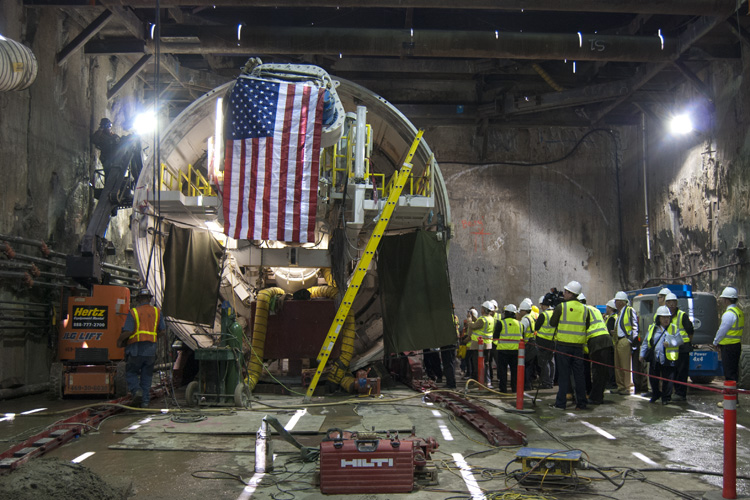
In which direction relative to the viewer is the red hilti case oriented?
toward the camera

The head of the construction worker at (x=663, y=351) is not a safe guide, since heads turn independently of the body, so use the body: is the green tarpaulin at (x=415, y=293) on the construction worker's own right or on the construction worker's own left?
on the construction worker's own right

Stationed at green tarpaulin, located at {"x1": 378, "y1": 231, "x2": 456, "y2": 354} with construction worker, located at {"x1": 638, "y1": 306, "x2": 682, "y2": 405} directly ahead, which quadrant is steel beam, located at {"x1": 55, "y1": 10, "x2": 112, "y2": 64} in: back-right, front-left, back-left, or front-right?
back-right

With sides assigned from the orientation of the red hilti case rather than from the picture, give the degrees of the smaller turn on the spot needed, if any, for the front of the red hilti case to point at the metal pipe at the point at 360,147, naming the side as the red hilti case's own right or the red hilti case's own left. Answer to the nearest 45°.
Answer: approximately 180°

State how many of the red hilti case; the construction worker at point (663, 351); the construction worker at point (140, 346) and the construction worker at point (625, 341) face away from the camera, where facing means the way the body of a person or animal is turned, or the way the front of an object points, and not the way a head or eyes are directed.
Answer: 1

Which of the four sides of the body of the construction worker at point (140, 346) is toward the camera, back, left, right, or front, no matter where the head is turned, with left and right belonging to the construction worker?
back

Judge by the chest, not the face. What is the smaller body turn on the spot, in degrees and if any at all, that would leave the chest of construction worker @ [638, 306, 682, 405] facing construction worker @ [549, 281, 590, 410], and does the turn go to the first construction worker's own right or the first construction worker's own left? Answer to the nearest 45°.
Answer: approximately 45° to the first construction worker's own right

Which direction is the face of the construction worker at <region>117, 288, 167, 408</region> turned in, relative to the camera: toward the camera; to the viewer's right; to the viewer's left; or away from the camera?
away from the camera

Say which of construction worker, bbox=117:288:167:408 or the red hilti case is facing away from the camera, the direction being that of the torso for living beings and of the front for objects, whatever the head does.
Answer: the construction worker

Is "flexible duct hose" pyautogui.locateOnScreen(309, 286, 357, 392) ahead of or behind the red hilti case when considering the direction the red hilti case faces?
behind

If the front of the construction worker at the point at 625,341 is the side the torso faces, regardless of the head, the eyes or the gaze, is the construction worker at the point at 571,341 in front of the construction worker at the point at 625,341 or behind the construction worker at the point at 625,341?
in front

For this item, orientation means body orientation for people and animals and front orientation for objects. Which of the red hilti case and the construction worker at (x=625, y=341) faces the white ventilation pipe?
the construction worker
